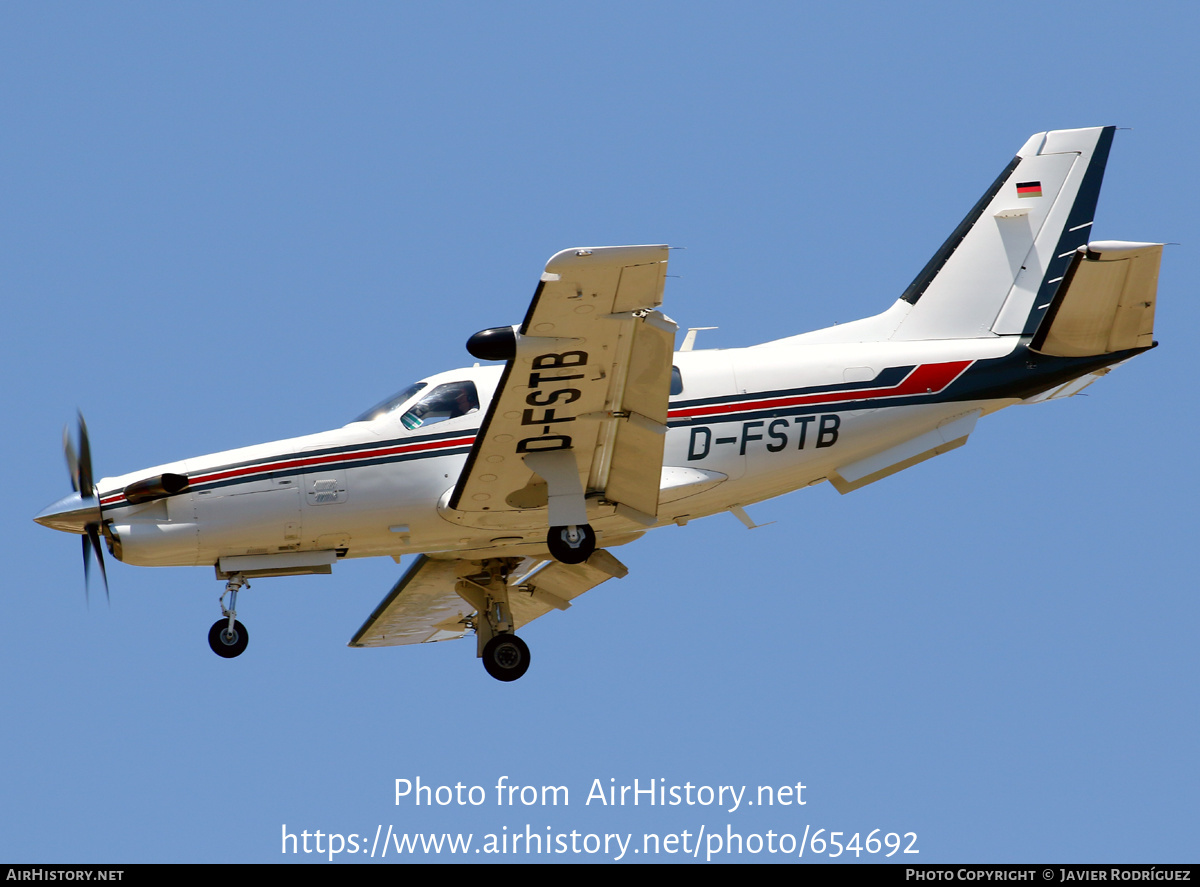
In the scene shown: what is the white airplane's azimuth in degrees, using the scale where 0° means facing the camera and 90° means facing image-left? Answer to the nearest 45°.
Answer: approximately 90°
